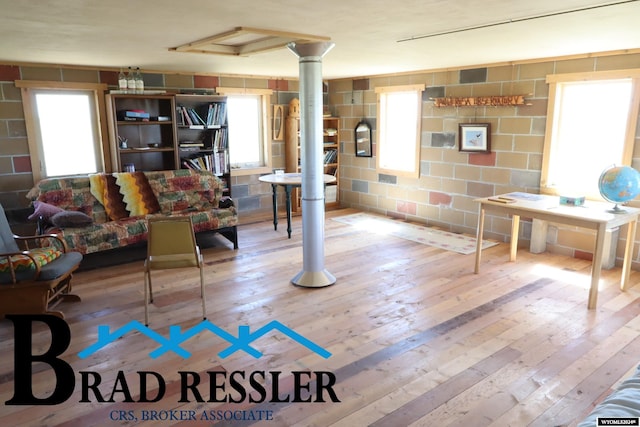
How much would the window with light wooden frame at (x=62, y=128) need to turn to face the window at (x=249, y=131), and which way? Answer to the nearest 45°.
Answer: approximately 45° to its left

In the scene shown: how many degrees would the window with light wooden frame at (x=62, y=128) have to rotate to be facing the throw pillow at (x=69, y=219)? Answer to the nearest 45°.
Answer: approximately 45° to its right

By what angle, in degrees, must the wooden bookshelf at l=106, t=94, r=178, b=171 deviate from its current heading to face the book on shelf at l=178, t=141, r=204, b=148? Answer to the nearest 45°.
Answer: approximately 45° to its left

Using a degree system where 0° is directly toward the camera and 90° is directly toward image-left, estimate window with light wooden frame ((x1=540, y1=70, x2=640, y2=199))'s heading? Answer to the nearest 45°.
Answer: approximately 45°

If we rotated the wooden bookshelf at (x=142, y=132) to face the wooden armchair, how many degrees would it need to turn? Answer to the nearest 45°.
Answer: approximately 45° to its right

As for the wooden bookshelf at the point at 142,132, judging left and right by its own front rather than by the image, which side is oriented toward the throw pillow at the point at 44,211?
right

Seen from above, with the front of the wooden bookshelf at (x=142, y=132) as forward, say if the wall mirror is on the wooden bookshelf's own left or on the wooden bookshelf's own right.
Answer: on the wooden bookshelf's own left

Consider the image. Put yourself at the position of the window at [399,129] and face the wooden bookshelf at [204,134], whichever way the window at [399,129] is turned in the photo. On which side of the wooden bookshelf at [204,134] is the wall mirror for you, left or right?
right
